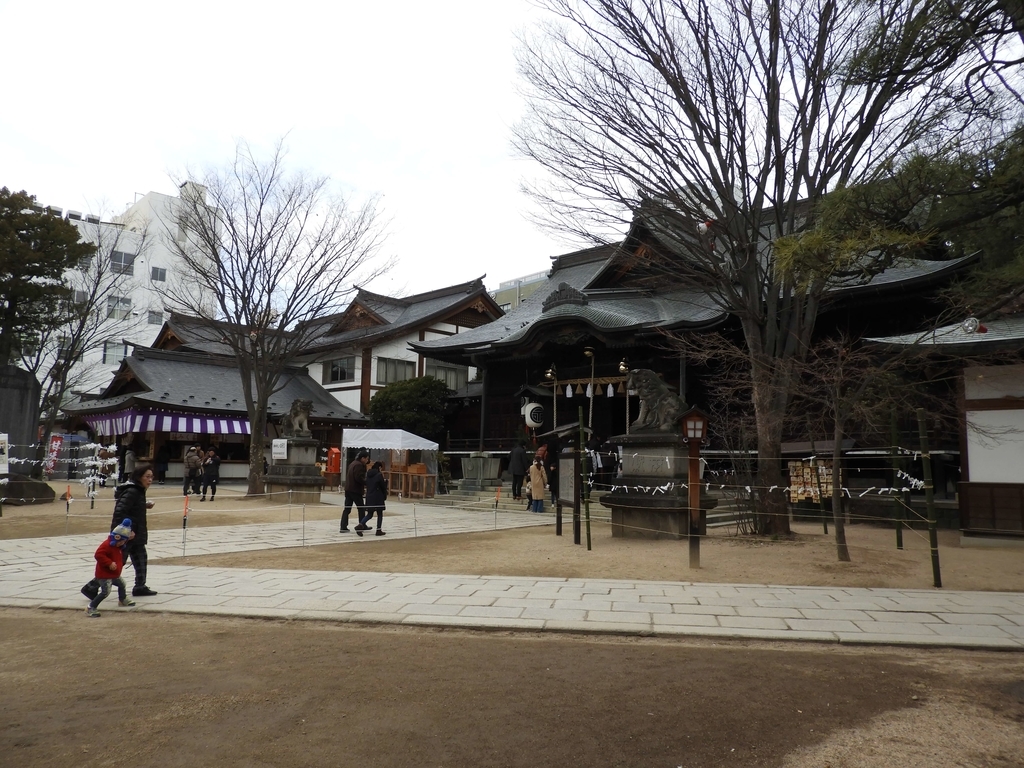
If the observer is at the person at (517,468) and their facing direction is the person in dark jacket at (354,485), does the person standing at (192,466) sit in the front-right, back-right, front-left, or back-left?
front-right

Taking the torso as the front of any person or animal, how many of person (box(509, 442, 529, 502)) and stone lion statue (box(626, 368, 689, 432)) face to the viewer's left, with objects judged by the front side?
1

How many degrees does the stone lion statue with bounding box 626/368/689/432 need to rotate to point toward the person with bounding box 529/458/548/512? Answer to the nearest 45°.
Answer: approximately 45° to its right

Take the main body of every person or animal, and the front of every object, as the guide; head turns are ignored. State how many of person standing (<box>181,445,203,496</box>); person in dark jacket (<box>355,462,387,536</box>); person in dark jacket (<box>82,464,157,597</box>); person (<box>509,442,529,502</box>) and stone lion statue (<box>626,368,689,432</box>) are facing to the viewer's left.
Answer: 1

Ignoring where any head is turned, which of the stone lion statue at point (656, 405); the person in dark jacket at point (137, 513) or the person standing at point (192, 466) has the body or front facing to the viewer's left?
the stone lion statue

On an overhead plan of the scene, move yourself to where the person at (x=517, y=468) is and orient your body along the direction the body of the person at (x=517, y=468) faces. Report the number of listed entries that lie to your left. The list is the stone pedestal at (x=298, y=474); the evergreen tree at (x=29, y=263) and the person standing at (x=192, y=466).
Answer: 3

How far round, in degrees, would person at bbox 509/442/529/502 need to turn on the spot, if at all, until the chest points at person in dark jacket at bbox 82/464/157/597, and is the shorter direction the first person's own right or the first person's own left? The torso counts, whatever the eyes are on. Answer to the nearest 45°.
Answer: approximately 180°

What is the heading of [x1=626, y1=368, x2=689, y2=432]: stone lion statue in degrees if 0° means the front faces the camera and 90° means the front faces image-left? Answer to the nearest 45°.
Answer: approximately 90°
